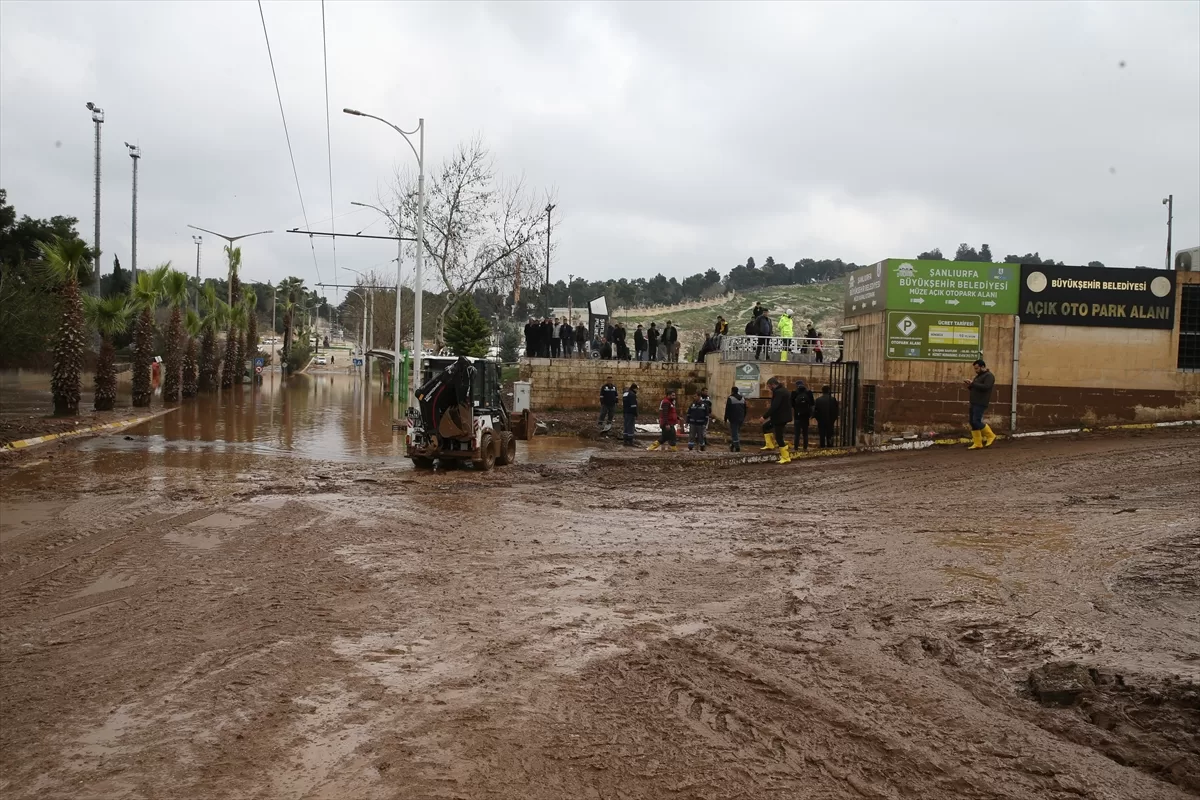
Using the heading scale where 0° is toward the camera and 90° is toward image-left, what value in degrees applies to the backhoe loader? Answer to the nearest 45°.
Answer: approximately 225°

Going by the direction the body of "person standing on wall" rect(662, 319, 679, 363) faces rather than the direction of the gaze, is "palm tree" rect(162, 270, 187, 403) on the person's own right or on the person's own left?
on the person's own right

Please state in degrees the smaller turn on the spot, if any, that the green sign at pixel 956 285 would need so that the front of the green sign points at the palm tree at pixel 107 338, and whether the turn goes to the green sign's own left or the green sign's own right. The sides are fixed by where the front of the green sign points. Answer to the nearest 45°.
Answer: approximately 90° to the green sign's own right

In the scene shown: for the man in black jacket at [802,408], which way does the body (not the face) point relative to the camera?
away from the camera

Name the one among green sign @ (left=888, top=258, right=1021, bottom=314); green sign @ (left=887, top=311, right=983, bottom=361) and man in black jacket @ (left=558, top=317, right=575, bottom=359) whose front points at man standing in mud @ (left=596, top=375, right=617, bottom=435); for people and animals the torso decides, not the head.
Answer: the man in black jacket

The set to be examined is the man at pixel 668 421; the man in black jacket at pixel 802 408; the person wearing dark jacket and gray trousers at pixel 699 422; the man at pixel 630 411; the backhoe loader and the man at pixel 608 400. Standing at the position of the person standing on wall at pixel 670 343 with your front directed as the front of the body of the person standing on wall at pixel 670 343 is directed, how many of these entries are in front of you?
6

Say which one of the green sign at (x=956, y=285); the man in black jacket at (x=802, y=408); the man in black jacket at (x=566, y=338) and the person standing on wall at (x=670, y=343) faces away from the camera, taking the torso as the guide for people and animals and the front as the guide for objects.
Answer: the man in black jacket at (x=802, y=408)

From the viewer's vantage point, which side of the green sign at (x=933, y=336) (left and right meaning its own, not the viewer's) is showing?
front

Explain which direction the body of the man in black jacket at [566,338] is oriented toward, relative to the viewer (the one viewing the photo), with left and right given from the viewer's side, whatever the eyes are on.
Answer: facing the viewer

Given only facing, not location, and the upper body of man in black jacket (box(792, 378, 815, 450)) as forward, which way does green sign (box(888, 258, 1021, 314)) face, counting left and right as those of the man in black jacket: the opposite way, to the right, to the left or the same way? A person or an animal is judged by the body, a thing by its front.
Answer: the opposite way

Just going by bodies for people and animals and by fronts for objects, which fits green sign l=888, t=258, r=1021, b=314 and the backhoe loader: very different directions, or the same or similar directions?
very different directions

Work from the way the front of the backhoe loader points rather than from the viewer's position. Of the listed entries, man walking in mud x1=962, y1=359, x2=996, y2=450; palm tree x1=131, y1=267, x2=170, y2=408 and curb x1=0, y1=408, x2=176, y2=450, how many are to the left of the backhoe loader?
2

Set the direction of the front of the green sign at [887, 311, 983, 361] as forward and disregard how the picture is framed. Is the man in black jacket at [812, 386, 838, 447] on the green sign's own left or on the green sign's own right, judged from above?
on the green sign's own right

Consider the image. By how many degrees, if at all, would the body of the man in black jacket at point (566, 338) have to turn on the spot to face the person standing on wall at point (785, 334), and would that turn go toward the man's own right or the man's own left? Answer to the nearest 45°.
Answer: approximately 45° to the man's own left

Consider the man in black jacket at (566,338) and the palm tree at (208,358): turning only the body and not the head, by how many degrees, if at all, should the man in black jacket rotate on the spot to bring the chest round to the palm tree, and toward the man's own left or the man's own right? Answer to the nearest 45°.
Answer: approximately 135° to the man's own right

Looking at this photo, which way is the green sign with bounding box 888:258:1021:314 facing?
toward the camera
